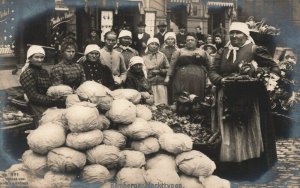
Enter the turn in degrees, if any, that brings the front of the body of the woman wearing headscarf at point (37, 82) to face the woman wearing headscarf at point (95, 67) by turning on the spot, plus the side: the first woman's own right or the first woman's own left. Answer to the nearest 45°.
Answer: approximately 45° to the first woman's own left

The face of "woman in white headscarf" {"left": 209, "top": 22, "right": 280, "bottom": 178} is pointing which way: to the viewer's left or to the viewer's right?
to the viewer's left

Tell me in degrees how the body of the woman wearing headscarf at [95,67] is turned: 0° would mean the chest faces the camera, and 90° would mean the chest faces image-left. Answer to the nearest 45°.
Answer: approximately 0°
